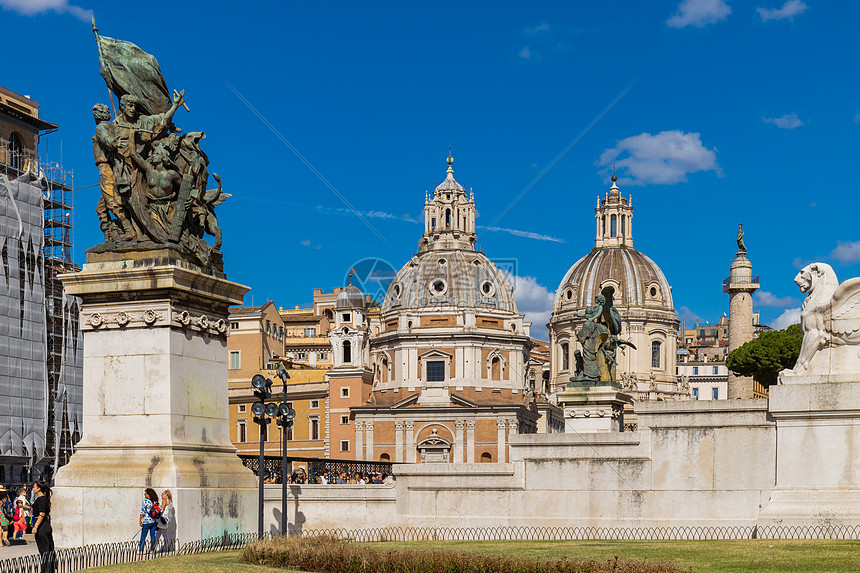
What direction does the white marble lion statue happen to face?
to the viewer's left

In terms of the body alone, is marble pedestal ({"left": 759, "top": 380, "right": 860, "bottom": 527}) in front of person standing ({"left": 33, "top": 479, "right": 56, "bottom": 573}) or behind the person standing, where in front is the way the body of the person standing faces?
behind

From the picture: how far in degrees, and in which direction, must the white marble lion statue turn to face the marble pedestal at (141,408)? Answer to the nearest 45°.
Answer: approximately 45° to its left

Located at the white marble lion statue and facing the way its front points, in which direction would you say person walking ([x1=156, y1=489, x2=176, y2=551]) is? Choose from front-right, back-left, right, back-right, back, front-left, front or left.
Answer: front-left

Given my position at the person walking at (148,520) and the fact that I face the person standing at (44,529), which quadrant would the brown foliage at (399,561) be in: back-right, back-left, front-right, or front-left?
back-left
